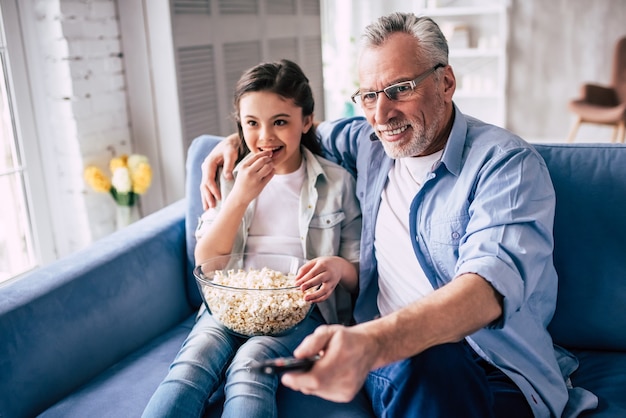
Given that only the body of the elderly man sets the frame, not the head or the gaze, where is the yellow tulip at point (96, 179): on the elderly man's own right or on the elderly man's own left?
on the elderly man's own right

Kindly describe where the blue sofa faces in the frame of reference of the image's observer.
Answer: facing the viewer and to the left of the viewer

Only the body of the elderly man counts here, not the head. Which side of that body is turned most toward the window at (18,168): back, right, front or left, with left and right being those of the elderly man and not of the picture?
right

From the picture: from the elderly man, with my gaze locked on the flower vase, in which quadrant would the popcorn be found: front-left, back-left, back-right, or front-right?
front-left

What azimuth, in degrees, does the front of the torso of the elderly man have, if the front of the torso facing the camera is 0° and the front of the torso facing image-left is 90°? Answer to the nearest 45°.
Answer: approximately 45°

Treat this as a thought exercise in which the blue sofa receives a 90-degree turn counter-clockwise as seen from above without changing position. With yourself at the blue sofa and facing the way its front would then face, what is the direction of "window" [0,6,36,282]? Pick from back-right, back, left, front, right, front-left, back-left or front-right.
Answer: back

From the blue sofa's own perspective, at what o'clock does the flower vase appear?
The flower vase is roughly at 4 o'clock from the blue sofa.
